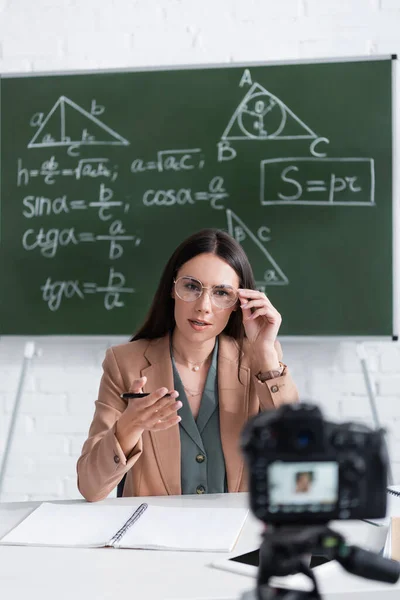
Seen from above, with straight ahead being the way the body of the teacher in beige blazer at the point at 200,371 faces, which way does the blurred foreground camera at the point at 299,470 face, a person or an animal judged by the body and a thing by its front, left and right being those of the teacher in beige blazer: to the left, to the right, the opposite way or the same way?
the opposite way

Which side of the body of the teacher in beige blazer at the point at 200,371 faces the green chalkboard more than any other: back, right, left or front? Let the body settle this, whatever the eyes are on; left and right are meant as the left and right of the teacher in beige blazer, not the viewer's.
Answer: back

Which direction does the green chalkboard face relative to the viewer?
toward the camera

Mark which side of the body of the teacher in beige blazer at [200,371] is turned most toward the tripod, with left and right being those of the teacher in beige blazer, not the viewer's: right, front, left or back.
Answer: front

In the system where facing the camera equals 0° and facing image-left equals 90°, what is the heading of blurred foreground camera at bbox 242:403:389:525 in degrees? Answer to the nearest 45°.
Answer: approximately 180°

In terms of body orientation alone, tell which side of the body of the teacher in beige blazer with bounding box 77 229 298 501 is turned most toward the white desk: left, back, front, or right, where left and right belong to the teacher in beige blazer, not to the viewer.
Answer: front

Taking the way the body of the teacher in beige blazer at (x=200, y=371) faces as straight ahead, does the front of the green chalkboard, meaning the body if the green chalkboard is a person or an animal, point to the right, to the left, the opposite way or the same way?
the same way

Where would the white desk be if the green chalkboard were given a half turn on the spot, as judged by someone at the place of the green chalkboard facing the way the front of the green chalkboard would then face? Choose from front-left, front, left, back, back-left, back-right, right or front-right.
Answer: back

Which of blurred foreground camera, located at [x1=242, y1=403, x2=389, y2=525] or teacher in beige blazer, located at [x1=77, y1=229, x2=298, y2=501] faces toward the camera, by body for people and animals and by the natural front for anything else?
the teacher in beige blazer

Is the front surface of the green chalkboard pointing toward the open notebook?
yes

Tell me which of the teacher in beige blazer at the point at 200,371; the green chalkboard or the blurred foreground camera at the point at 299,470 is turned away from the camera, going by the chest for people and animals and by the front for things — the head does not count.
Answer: the blurred foreground camera

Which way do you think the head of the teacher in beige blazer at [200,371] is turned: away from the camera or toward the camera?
toward the camera

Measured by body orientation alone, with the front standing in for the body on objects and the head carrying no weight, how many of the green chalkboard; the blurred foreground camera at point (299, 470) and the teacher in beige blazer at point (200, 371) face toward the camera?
2

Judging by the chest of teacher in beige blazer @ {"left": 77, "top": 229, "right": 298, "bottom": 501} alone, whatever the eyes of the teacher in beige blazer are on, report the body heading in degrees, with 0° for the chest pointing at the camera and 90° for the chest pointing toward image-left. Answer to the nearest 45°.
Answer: approximately 0°

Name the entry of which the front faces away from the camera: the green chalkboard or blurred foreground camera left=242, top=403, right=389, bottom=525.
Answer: the blurred foreground camera

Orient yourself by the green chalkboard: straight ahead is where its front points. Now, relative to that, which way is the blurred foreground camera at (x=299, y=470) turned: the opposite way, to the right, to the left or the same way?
the opposite way

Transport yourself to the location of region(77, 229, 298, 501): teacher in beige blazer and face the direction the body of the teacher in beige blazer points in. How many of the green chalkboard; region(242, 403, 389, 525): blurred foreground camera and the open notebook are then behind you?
1

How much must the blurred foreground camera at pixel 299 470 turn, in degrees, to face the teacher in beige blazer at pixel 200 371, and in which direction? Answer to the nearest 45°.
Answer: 0° — it already faces them

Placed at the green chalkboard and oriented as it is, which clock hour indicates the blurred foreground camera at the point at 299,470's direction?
The blurred foreground camera is roughly at 12 o'clock from the green chalkboard.

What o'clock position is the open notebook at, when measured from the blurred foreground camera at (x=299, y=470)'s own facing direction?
The open notebook is roughly at 11 o'clock from the blurred foreground camera.
